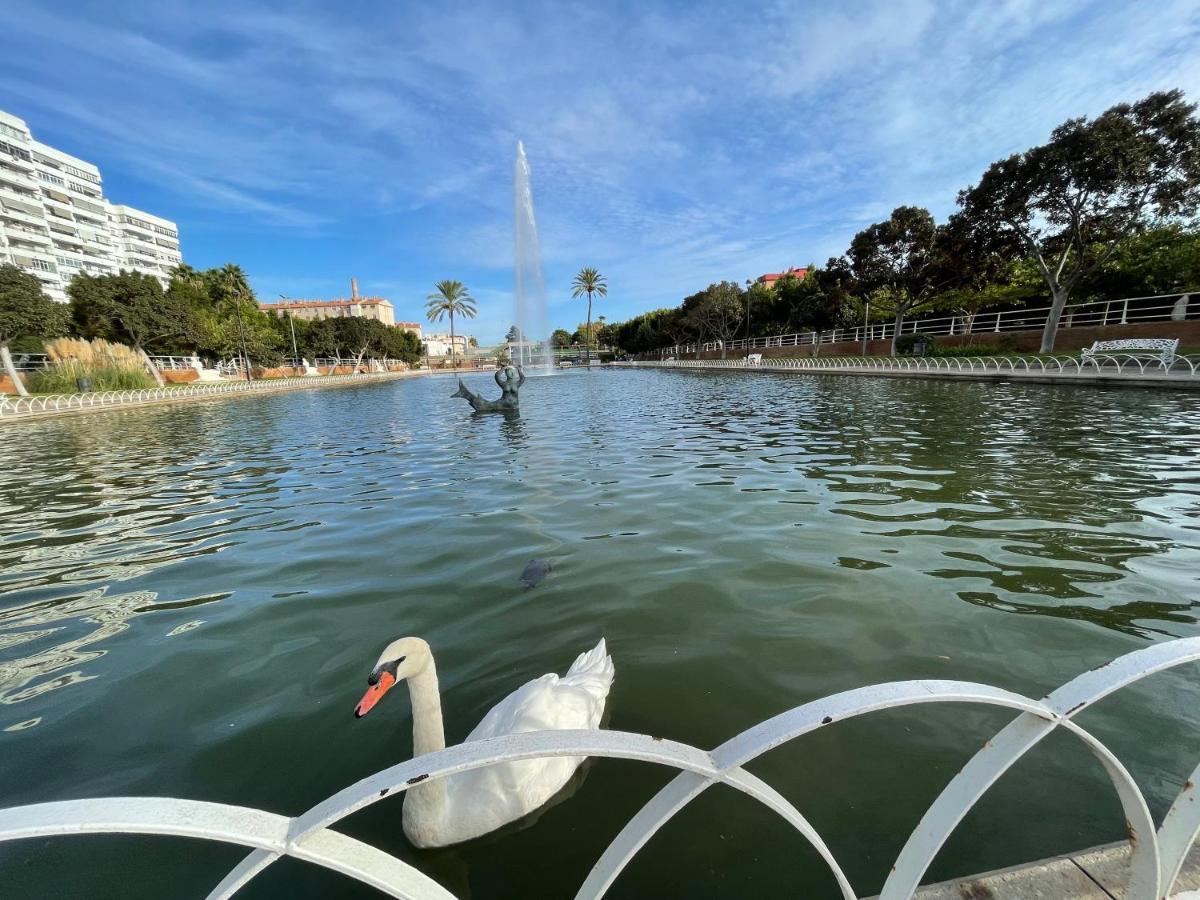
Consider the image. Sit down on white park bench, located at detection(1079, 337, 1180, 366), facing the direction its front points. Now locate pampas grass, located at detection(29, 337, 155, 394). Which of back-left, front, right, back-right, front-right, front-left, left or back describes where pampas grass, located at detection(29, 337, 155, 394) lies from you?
front

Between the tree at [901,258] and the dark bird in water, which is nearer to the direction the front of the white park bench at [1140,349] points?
the dark bird in water

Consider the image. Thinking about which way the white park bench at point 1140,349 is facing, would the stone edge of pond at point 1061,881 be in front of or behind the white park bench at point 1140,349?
in front

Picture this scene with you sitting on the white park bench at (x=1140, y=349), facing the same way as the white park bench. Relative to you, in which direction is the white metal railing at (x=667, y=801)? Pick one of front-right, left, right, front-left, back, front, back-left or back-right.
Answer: front-left

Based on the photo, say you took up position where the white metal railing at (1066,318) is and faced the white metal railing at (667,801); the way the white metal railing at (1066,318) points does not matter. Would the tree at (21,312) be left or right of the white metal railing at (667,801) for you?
right

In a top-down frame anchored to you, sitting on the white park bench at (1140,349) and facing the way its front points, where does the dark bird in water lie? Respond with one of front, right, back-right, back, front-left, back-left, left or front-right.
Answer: front-left

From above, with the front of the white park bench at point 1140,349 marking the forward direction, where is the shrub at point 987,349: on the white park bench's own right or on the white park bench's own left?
on the white park bench's own right

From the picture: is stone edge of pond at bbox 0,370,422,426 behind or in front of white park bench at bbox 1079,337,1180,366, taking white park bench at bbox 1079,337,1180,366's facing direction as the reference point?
in front

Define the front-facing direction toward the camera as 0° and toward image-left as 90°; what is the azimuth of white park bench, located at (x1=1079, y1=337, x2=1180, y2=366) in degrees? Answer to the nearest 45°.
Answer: approximately 45°

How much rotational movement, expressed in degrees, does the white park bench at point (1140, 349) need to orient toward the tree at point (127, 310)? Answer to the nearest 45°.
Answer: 0° — it already faces it

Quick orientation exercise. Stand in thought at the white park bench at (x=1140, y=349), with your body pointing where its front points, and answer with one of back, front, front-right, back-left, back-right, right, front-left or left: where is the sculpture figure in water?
front

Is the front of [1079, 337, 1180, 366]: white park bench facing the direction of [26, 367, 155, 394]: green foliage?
yes

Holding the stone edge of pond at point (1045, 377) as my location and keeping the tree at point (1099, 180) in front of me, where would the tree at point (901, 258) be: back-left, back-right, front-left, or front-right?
front-left

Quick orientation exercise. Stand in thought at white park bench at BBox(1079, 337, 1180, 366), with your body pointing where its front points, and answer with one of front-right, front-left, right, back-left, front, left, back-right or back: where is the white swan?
front-left

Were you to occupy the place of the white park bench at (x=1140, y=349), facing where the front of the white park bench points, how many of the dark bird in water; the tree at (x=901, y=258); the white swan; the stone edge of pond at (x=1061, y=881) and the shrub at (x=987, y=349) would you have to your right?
2

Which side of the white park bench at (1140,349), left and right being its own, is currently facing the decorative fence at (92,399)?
front
